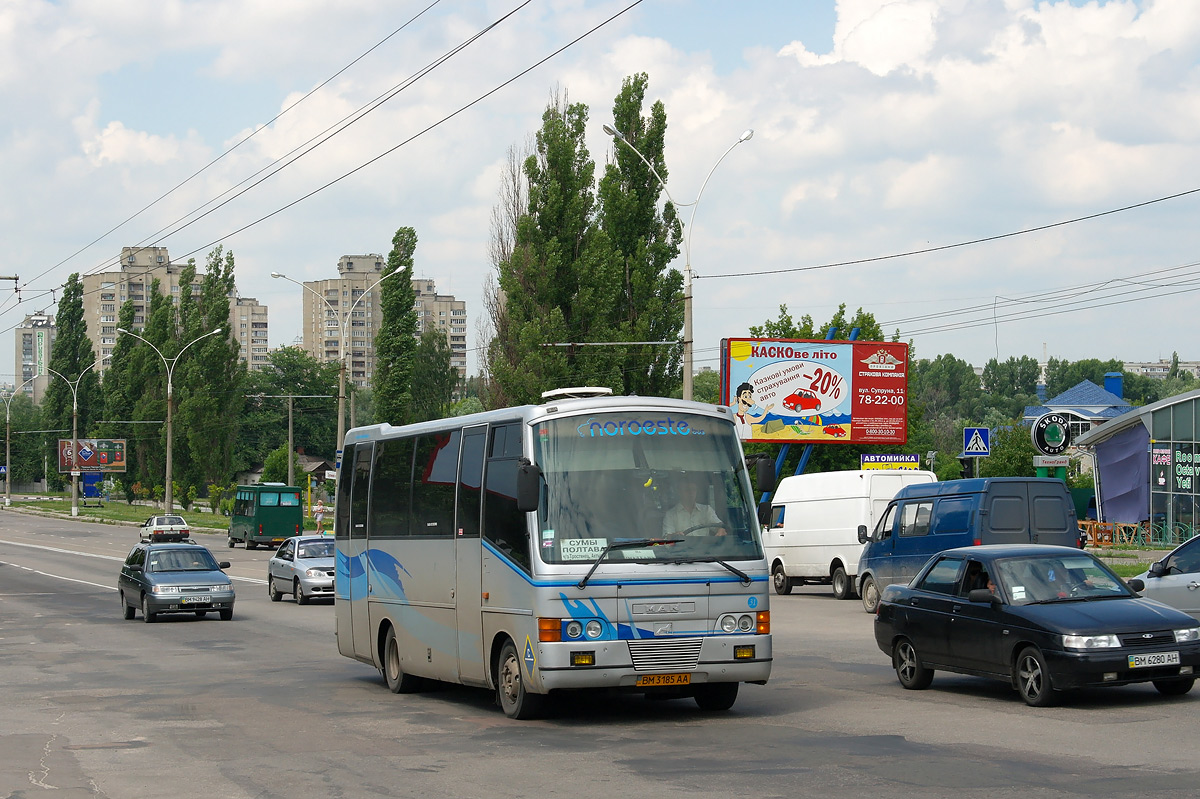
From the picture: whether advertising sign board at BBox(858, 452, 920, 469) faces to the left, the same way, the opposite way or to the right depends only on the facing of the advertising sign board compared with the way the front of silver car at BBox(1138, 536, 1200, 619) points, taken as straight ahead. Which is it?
to the left

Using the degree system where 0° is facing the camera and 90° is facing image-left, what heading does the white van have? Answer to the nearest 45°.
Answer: approximately 135°

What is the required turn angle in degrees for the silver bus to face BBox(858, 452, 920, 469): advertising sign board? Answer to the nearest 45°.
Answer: approximately 135° to its left

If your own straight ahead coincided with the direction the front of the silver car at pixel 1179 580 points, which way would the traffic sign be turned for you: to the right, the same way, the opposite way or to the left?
to the left

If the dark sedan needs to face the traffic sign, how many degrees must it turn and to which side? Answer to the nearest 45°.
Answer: approximately 135° to its left

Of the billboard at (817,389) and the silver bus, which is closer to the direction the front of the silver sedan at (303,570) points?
the silver bus

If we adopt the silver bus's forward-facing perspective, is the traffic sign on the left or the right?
on its left

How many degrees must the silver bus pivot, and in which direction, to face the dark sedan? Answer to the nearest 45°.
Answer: approximately 45° to its left

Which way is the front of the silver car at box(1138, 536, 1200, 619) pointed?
to the viewer's left

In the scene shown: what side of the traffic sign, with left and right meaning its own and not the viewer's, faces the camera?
front

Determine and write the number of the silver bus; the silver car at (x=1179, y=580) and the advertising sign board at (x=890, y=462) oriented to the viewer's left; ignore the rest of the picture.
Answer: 1
